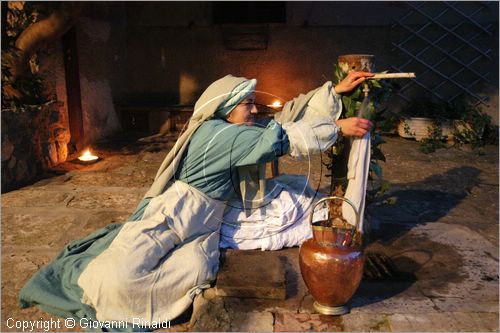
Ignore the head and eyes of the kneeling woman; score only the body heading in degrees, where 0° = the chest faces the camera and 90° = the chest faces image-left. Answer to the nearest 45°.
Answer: approximately 270°

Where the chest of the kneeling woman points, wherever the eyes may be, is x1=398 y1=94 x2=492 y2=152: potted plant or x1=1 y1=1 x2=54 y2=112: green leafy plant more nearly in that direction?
the potted plant

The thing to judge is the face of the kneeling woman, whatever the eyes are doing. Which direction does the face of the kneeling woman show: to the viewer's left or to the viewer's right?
to the viewer's right

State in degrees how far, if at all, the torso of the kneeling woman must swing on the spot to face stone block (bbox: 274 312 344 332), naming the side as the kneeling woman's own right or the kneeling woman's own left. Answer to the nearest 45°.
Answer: approximately 45° to the kneeling woman's own right

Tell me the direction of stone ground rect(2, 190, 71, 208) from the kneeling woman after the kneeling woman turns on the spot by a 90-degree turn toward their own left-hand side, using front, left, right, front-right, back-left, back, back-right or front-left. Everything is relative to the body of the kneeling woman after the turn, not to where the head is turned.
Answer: front-left

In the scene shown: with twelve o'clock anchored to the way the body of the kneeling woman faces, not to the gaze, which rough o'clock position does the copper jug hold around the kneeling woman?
The copper jug is roughly at 1 o'clock from the kneeling woman.

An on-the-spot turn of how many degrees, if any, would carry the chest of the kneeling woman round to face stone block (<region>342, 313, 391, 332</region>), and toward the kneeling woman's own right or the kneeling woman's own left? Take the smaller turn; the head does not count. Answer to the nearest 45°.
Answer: approximately 45° to the kneeling woman's own right

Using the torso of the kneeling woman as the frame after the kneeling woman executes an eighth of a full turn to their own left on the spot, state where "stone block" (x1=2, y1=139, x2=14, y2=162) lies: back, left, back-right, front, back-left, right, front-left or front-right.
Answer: left

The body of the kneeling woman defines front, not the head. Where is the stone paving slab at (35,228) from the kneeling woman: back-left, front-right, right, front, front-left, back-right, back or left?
back-left

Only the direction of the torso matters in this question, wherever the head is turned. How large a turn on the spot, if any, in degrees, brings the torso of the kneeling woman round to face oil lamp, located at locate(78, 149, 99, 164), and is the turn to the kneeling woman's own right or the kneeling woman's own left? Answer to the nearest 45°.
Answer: approximately 90° to the kneeling woman's own left
